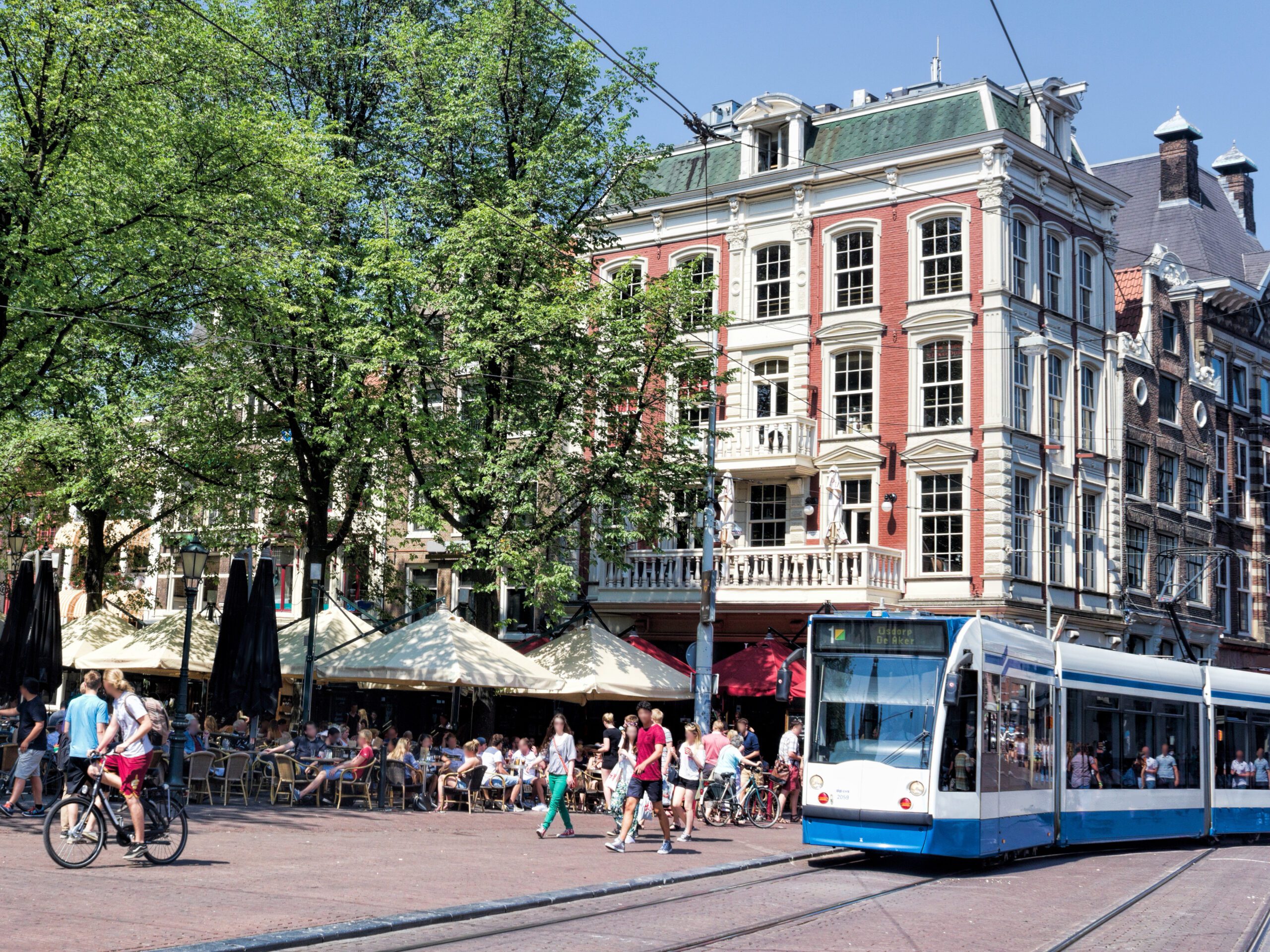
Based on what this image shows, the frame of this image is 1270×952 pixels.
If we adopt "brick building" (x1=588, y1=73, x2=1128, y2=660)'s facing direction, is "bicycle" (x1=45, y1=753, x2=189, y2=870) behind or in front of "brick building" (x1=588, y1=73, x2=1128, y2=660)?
in front

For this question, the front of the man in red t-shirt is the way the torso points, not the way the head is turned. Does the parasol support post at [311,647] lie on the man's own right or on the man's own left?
on the man's own right

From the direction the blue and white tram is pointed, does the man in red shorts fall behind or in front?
in front

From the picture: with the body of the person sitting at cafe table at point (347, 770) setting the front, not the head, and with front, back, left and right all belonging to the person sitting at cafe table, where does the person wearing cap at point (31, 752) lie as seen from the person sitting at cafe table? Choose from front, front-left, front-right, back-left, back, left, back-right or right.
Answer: front-left

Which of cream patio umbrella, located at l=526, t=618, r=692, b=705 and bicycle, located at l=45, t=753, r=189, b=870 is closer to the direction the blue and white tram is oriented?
the bicycle

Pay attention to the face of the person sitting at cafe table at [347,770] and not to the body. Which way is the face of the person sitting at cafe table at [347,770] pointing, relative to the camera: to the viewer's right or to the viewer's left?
to the viewer's left

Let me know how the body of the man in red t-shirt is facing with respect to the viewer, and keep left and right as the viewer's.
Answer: facing the viewer and to the left of the viewer

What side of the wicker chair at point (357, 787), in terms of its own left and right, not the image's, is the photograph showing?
left
